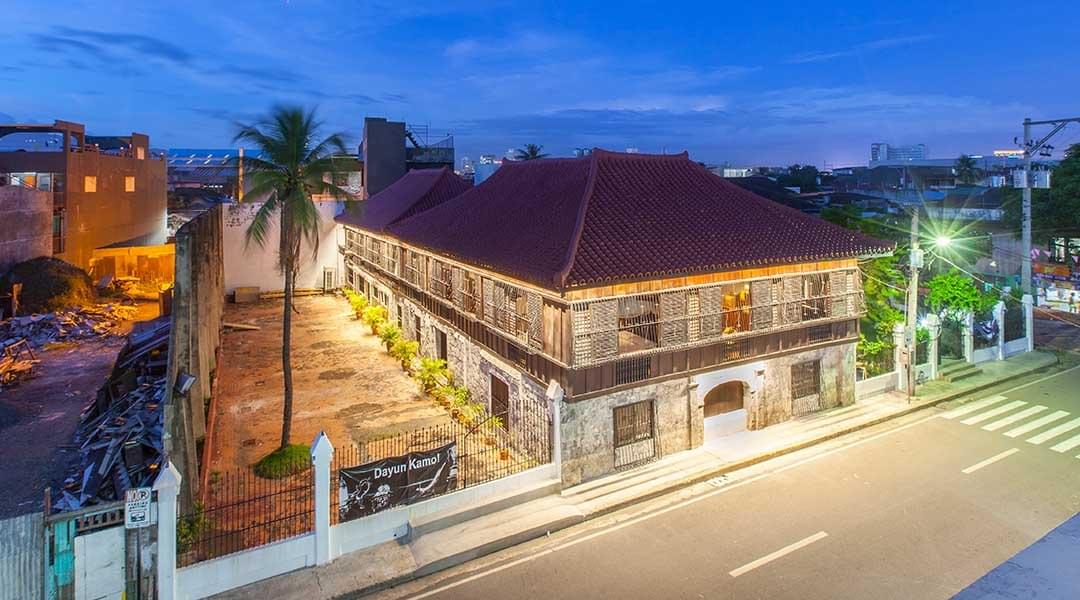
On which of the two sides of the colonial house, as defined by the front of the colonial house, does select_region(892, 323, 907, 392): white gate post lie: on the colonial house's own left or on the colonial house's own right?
on the colonial house's own left

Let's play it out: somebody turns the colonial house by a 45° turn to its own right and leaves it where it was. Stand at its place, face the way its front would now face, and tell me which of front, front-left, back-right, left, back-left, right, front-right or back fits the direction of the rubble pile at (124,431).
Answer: right

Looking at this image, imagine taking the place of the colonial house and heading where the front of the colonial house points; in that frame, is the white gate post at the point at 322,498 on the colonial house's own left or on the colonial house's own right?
on the colonial house's own right

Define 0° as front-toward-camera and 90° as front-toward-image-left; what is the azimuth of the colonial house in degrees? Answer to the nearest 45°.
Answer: approximately 315°

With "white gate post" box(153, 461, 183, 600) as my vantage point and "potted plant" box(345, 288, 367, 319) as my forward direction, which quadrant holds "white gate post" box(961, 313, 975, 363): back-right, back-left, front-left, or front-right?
front-right

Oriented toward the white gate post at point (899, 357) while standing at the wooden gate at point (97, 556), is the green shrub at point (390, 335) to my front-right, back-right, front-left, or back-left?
front-left

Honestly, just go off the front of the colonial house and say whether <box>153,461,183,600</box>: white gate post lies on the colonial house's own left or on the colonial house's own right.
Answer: on the colonial house's own right

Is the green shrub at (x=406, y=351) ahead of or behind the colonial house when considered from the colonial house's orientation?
behind
